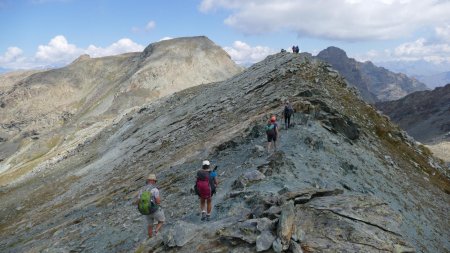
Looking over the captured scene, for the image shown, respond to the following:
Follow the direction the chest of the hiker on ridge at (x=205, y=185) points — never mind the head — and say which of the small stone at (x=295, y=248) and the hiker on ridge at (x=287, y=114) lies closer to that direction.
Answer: the hiker on ridge

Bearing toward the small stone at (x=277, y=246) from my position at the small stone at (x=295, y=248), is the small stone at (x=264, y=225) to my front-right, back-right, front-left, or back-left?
front-right

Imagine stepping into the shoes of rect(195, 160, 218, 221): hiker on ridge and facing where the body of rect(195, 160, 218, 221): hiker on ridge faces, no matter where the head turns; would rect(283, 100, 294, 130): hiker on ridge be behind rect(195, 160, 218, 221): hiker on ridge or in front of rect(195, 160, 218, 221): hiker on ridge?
in front

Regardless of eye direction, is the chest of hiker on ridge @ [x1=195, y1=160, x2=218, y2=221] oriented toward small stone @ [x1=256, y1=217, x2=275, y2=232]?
no

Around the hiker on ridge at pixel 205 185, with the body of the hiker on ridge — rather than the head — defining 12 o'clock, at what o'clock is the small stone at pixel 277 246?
The small stone is roughly at 5 o'clock from the hiker on ridge.

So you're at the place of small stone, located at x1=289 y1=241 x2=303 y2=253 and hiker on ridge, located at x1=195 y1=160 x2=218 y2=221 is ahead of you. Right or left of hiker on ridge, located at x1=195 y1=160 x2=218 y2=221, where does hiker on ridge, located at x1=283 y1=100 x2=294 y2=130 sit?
right

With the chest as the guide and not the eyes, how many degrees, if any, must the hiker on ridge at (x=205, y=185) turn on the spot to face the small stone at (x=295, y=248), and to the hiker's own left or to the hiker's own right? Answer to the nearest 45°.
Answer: approximately 135° to the hiker's own right

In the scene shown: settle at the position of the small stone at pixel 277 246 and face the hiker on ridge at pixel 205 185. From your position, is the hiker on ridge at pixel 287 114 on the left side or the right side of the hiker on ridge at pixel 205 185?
right

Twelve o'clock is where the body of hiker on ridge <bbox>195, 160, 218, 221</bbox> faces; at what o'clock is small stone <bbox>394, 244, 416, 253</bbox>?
The small stone is roughly at 4 o'clock from the hiker on ridge.

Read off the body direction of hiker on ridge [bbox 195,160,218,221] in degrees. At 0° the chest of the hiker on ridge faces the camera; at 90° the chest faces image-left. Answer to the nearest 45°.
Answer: approximately 180°
